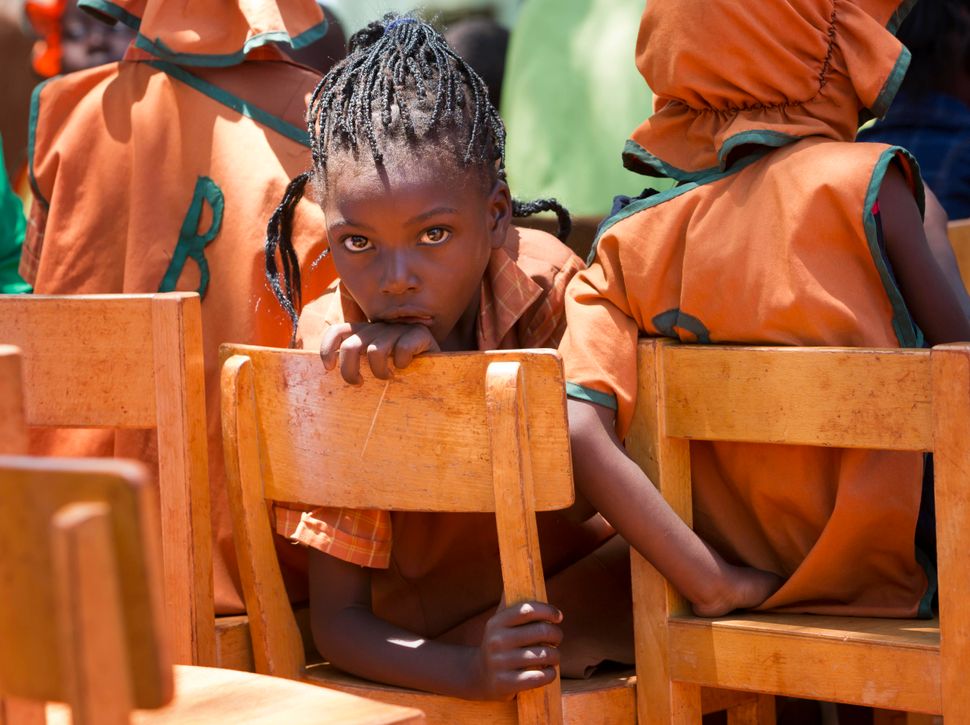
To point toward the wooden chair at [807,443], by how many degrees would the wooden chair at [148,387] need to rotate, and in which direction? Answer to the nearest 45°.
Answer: approximately 135° to its right

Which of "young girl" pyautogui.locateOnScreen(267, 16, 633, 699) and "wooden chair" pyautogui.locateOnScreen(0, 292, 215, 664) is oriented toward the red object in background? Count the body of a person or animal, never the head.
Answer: the wooden chair

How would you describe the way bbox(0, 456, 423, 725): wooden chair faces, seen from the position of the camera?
facing away from the viewer and to the right of the viewer

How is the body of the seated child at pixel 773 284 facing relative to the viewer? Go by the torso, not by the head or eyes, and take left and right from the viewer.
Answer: facing away from the viewer

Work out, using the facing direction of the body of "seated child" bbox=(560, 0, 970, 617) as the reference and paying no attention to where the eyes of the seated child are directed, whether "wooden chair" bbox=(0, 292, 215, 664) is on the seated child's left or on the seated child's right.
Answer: on the seated child's left

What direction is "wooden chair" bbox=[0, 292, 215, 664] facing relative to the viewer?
away from the camera

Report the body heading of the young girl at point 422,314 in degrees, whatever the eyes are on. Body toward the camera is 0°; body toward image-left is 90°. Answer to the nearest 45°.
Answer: approximately 0°
